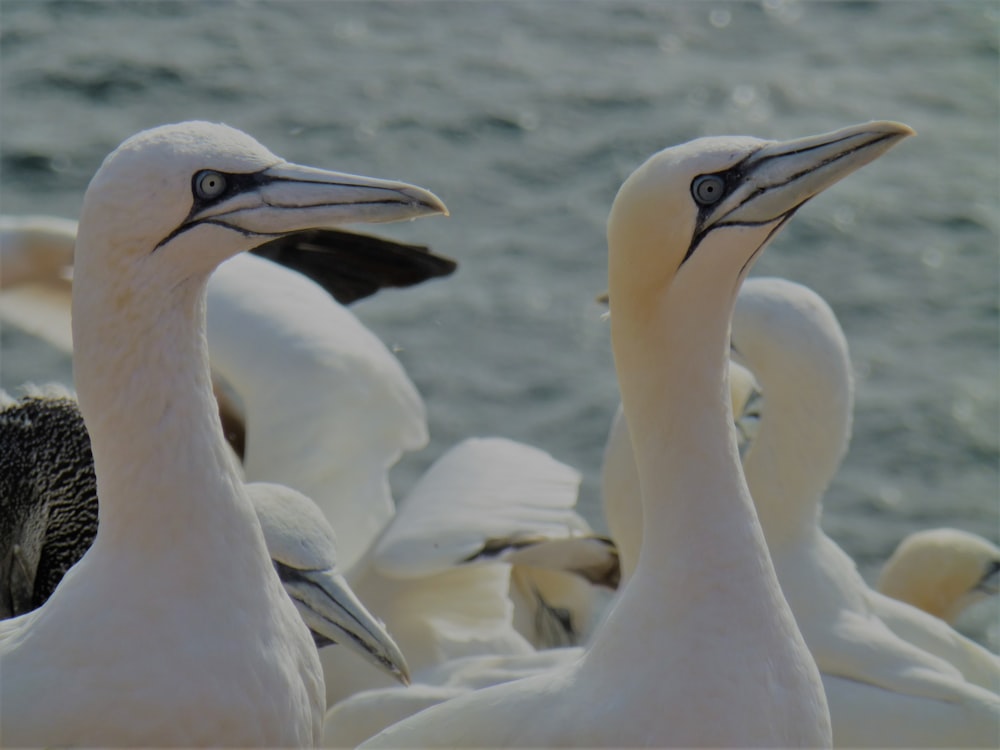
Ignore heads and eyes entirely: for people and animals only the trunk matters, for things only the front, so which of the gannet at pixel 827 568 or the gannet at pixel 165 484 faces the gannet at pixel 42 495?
the gannet at pixel 827 568

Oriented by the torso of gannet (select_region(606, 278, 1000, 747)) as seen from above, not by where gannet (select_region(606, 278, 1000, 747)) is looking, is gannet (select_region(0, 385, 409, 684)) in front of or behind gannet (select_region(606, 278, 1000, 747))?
in front

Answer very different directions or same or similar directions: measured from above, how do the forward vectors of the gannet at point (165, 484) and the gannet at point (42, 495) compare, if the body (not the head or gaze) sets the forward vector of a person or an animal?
same or similar directions

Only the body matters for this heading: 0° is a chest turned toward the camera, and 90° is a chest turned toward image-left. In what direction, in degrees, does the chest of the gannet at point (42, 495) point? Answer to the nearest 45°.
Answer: approximately 270°

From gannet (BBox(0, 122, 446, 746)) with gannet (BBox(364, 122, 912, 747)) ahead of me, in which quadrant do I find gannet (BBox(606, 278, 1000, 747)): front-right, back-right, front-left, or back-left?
front-left

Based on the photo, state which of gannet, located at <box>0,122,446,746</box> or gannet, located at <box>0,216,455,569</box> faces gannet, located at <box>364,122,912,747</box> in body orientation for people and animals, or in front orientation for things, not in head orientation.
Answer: gannet, located at <box>0,122,446,746</box>

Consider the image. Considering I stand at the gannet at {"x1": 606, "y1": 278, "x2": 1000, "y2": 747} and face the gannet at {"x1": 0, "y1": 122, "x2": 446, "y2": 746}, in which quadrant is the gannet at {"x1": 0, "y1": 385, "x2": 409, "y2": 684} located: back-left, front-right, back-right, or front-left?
front-right

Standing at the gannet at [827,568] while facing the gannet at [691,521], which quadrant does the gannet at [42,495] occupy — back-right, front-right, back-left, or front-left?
front-right

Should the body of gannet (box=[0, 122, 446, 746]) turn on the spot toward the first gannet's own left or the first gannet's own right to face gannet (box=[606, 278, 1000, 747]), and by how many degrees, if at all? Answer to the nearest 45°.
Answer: approximately 45° to the first gannet's own left

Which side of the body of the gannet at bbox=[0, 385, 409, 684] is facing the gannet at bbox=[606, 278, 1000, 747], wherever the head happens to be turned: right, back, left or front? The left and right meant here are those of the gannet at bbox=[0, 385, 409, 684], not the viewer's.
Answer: front

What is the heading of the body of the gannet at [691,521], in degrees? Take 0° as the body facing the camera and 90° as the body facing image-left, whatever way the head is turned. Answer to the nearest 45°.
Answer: approximately 270°

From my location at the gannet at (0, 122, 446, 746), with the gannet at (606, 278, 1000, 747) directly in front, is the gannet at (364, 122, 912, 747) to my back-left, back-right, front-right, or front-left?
front-right

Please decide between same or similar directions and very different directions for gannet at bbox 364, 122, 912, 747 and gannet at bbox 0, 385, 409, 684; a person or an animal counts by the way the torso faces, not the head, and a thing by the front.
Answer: same or similar directions

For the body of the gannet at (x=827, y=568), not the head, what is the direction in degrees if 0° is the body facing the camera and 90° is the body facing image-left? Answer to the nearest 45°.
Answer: approximately 90°

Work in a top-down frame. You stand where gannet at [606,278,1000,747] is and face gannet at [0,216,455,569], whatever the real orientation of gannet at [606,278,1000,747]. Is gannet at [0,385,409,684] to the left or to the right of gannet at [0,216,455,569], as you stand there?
left
